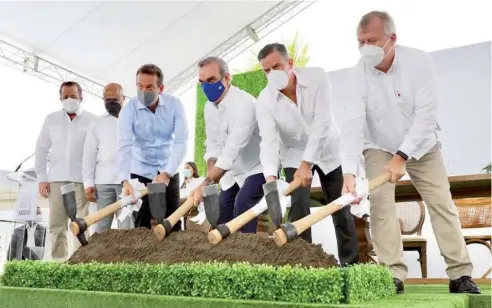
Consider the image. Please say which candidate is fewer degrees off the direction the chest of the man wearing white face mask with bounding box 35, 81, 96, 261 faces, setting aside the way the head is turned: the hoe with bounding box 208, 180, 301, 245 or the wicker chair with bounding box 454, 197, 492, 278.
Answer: the hoe

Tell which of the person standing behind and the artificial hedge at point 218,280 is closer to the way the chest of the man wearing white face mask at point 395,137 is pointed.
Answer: the artificial hedge

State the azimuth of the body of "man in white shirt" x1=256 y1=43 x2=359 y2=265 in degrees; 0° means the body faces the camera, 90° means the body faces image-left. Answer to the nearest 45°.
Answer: approximately 45°

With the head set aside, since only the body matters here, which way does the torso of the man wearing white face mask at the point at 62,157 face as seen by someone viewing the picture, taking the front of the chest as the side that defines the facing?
toward the camera

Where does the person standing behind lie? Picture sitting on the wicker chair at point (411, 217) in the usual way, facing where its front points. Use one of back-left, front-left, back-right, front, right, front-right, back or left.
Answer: front-right

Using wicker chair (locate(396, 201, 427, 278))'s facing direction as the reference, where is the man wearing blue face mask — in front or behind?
in front

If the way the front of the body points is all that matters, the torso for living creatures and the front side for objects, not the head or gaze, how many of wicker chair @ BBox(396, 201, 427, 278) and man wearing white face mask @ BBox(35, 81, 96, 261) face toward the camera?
2

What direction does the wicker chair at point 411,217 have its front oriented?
toward the camera
